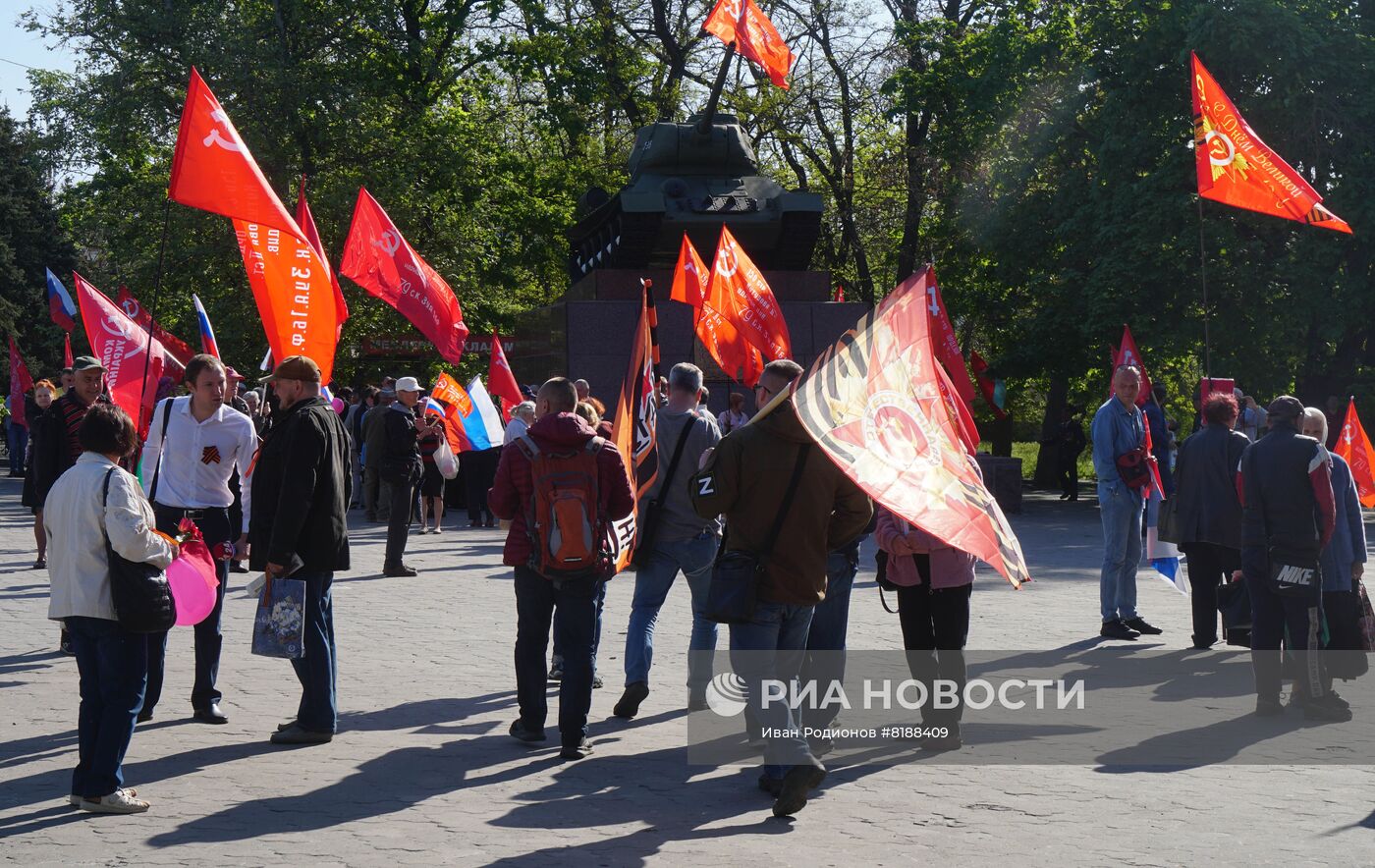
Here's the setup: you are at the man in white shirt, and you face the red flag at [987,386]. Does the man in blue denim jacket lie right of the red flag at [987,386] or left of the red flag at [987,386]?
right

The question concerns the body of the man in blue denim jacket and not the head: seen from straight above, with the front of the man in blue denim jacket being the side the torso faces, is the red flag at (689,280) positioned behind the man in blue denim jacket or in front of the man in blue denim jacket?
behind

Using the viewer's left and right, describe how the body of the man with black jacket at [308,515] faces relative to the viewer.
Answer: facing to the left of the viewer

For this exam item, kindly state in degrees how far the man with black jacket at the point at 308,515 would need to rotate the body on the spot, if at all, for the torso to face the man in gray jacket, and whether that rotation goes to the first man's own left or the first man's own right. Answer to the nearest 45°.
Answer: approximately 180°

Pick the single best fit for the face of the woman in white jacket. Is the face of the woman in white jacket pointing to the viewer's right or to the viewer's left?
to the viewer's right

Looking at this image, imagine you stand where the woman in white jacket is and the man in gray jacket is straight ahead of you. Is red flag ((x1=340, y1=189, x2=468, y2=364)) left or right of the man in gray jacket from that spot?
left

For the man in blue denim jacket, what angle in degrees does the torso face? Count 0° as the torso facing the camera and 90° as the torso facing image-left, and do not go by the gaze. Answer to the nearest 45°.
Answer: approximately 315°

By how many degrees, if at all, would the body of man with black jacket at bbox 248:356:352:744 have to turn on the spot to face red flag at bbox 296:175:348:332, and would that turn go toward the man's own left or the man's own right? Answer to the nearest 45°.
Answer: approximately 90° to the man's own right
